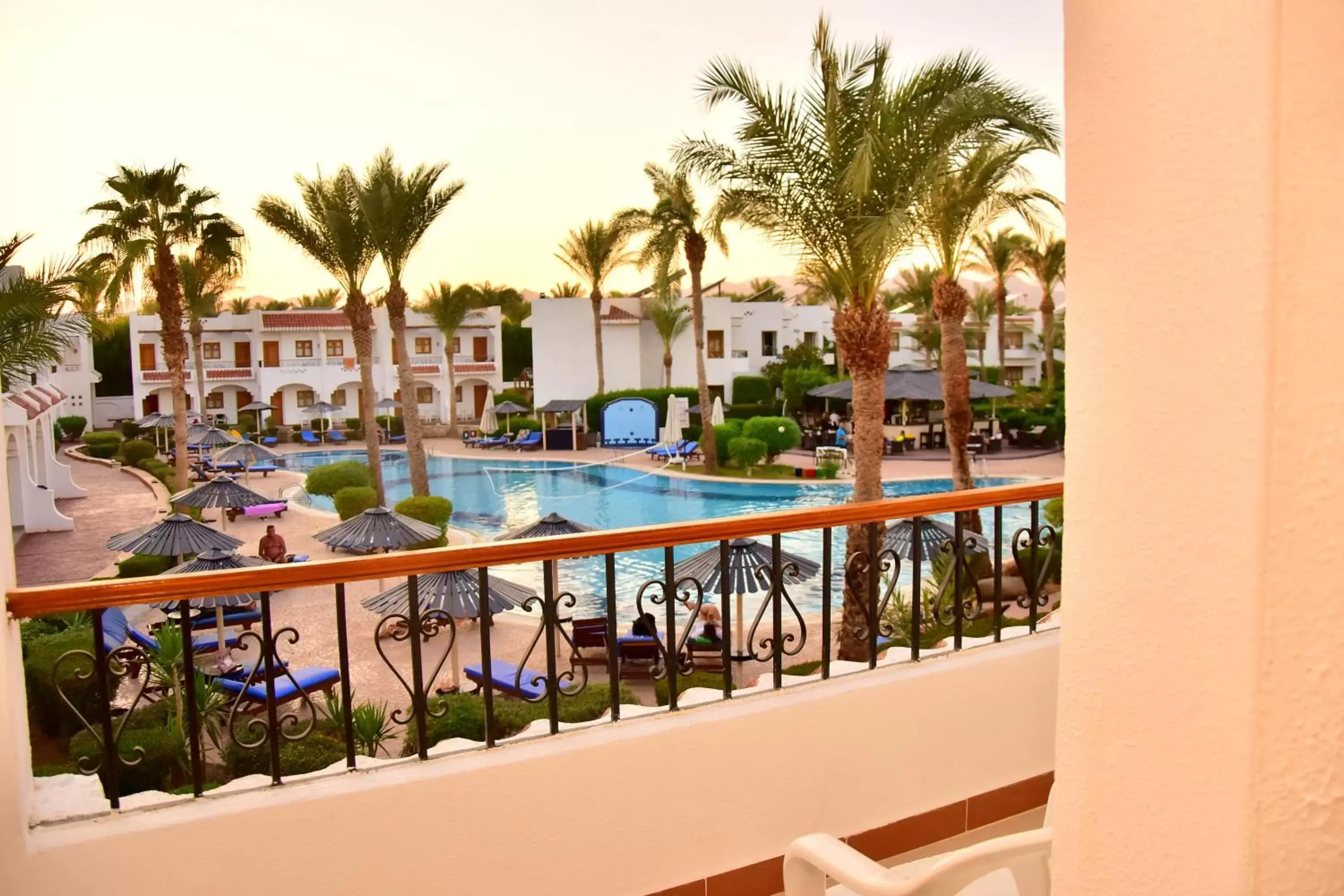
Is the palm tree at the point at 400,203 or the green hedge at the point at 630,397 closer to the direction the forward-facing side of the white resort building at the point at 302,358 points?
the palm tree

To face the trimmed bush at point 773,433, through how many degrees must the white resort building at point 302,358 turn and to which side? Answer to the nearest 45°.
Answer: approximately 45° to its left

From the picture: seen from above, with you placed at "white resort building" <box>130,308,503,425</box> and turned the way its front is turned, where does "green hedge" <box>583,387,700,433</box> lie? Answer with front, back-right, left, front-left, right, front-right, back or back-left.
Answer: front-left

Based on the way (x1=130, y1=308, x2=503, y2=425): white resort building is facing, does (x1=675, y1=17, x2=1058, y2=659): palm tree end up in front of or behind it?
in front

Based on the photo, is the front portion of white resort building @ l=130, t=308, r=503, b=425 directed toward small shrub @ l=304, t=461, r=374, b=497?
yes

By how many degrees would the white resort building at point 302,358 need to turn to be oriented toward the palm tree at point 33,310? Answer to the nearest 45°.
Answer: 0° — it already faces it

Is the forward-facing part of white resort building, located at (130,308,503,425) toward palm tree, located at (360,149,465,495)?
yes

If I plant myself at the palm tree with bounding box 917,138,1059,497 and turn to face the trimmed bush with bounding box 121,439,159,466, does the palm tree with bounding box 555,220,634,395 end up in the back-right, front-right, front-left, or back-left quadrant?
front-right

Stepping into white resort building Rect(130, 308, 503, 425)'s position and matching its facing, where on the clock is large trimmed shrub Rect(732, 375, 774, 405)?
The large trimmed shrub is roughly at 10 o'clock from the white resort building.

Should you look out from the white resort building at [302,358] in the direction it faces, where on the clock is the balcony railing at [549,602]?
The balcony railing is roughly at 12 o'clock from the white resort building.

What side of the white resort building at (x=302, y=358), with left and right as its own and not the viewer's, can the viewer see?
front

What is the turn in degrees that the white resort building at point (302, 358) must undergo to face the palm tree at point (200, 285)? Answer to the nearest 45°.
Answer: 0° — it already faces it

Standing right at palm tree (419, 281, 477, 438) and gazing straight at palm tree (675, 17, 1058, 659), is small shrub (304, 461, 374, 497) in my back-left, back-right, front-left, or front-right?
front-right

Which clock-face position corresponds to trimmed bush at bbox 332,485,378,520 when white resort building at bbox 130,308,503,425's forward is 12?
The trimmed bush is roughly at 12 o'clock from the white resort building.

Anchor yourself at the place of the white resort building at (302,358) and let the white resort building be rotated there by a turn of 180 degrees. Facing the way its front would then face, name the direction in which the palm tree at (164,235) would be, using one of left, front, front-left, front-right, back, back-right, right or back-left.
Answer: back

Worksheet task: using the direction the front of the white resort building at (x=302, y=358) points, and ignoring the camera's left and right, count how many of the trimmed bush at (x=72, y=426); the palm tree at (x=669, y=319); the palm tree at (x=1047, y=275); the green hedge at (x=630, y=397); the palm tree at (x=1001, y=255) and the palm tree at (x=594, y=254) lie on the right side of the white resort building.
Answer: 1

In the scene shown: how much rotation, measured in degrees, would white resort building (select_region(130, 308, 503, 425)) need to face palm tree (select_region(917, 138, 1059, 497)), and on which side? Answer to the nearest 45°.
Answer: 0° — it already faces it

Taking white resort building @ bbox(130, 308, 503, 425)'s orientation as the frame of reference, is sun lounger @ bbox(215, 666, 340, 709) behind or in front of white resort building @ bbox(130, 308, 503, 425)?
in front
